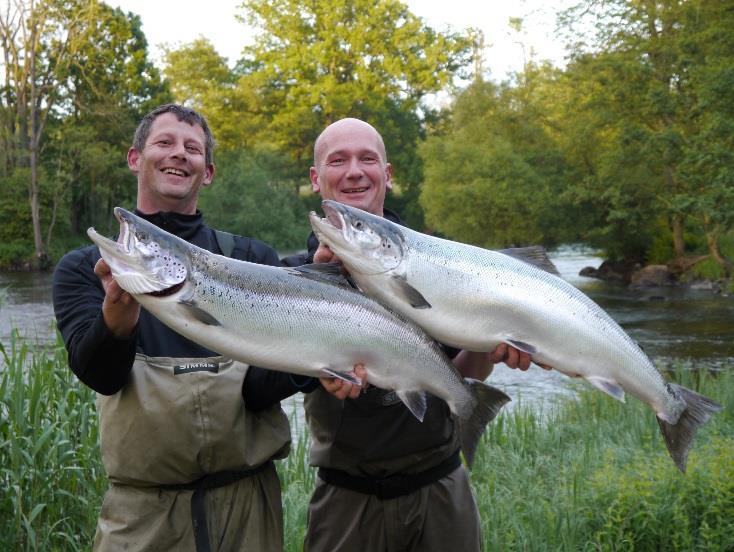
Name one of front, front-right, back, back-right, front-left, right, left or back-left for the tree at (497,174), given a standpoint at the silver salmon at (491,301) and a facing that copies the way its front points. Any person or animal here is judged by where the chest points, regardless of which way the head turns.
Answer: right

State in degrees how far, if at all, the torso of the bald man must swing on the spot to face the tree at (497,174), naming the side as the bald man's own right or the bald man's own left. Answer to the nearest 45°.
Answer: approximately 180°

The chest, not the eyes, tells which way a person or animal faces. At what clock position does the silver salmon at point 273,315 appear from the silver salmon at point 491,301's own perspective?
the silver salmon at point 273,315 is roughly at 11 o'clock from the silver salmon at point 491,301.

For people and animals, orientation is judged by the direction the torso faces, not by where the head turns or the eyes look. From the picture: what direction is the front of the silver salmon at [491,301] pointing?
to the viewer's left

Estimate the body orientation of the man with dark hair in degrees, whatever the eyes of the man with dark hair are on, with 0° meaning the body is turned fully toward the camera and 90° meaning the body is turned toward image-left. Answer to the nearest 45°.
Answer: approximately 0°

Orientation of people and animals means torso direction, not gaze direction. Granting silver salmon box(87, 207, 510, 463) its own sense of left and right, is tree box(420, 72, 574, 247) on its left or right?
on its right

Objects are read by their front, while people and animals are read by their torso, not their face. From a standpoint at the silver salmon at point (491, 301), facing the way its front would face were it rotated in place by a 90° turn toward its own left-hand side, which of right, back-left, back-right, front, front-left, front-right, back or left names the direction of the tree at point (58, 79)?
back-right

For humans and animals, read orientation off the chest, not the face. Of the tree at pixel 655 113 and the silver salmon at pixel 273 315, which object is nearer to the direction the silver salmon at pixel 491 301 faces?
the silver salmon

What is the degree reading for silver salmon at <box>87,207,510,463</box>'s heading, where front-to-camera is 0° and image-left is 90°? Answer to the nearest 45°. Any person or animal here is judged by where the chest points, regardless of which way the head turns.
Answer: approximately 90°

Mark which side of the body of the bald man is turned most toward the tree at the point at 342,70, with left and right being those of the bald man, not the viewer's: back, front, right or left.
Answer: back

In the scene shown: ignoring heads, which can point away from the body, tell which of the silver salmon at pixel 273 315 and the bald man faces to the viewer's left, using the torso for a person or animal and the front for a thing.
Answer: the silver salmon
